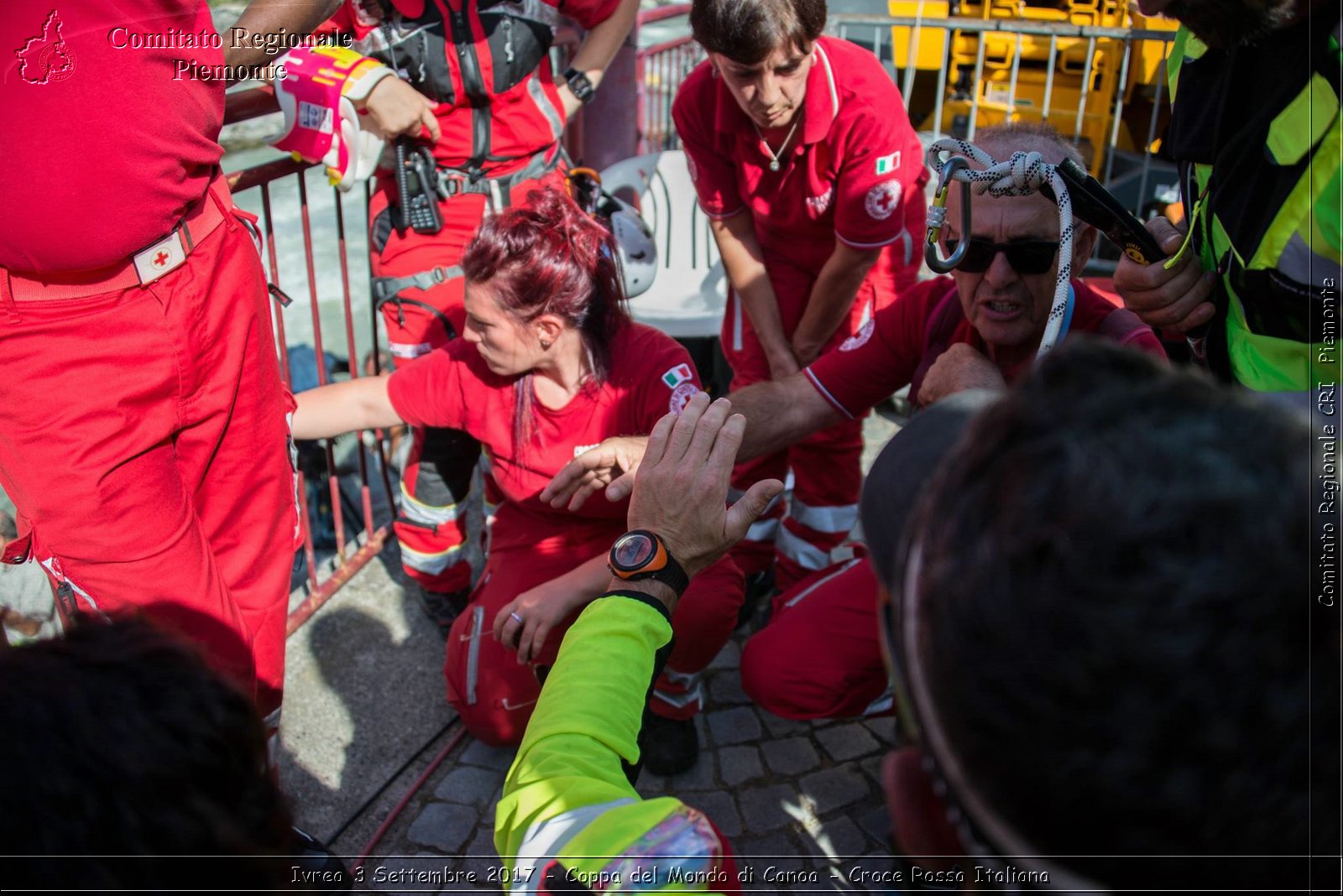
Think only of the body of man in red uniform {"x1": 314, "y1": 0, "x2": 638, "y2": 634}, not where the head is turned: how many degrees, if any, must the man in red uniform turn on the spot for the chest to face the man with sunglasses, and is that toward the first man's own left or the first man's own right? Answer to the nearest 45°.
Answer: approximately 45° to the first man's own left

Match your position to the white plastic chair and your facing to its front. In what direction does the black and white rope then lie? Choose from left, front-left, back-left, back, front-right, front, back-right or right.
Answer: front-left

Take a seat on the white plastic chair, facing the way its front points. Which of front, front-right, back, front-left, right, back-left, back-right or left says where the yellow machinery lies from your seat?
back

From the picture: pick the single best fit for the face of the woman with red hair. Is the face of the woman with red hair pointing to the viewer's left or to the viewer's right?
to the viewer's left

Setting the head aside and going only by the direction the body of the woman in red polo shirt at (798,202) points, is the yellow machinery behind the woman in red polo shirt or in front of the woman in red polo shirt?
behind

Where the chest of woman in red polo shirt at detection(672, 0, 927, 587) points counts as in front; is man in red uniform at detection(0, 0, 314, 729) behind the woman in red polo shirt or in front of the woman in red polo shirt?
in front

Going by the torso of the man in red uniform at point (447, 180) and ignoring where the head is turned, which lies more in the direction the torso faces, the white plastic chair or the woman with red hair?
the woman with red hair

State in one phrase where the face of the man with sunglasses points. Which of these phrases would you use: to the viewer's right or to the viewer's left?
to the viewer's left

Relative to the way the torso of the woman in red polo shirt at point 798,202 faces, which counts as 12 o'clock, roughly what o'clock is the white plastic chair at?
The white plastic chair is roughly at 4 o'clock from the woman in red polo shirt.

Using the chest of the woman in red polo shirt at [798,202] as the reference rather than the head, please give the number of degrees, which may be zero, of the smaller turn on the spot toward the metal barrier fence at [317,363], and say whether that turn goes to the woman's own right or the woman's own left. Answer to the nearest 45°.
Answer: approximately 45° to the woman's own right

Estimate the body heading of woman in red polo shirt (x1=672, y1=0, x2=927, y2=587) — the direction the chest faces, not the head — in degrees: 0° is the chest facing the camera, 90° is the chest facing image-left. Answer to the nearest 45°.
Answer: approximately 45°

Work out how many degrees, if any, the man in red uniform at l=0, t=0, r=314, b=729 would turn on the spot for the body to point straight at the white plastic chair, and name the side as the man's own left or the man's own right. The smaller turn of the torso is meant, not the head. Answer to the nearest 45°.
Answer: approximately 90° to the man's own left
